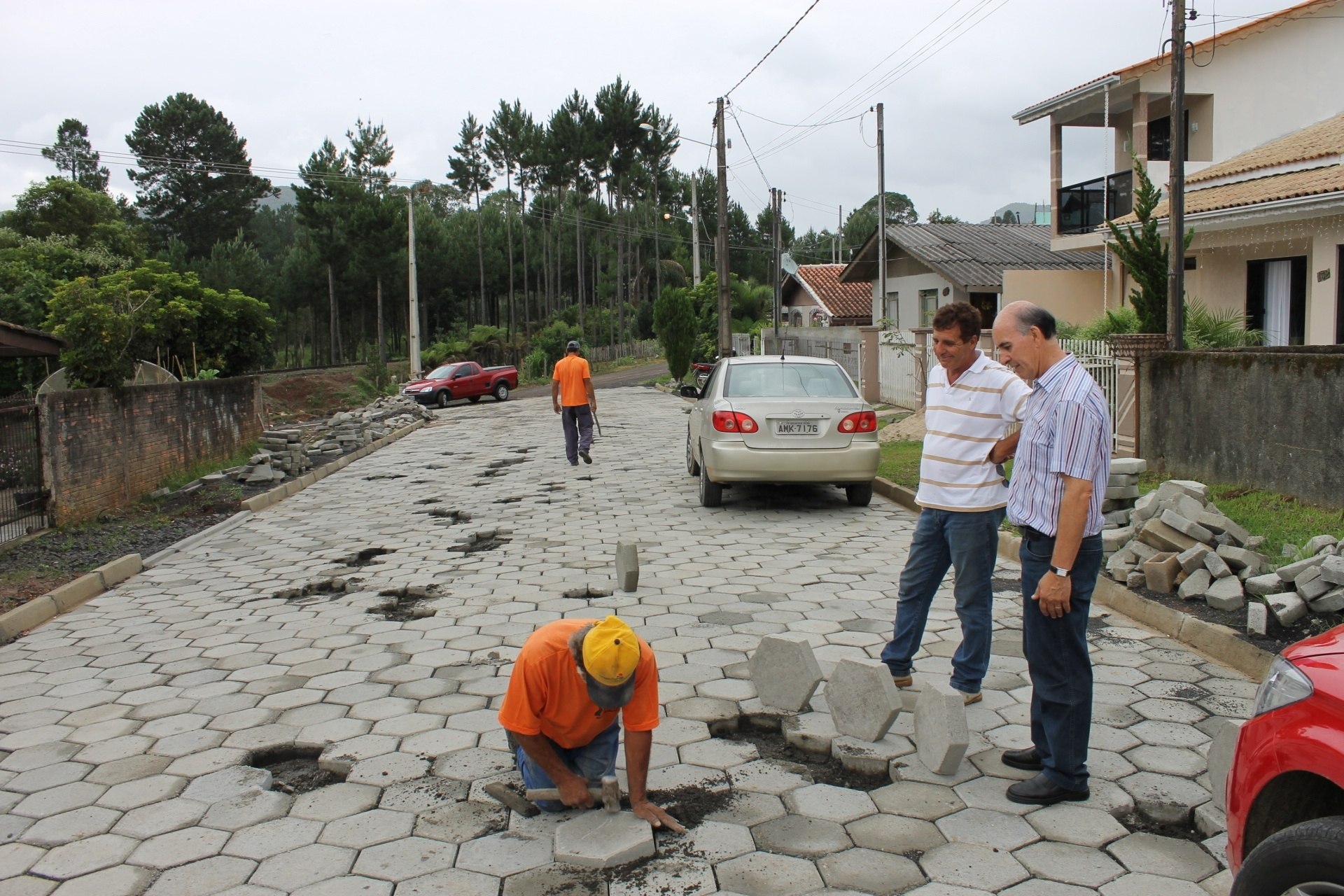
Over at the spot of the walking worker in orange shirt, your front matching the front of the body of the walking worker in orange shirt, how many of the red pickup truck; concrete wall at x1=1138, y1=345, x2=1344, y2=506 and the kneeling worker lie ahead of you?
1

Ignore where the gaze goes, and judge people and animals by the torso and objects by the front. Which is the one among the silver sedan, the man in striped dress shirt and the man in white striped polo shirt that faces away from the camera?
the silver sedan

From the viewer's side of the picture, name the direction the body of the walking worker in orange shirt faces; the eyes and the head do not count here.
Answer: away from the camera

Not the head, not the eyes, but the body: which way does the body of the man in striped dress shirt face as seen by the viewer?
to the viewer's left

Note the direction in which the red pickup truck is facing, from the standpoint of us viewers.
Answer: facing the viewer and to the left of the viewer

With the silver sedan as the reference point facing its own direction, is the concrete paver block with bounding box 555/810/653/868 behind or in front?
behind

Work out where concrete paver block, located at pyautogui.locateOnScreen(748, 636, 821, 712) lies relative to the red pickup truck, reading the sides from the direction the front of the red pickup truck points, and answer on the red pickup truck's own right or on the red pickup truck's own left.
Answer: on the red pickup truck's own left

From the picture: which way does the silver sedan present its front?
away from the camera

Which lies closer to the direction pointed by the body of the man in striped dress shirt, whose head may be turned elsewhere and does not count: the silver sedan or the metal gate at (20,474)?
the metal gate

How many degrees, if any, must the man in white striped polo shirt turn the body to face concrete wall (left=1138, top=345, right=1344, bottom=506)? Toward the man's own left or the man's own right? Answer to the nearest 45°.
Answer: approximately 180°

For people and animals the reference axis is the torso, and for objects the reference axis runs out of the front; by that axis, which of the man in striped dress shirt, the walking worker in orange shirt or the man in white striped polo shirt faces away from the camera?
the walking worker in orange shirt

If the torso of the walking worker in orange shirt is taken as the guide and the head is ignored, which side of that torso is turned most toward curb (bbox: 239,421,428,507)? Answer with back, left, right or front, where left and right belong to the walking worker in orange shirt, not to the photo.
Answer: left

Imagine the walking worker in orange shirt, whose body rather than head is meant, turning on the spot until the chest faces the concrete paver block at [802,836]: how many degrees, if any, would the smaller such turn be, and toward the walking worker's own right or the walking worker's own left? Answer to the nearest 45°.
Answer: approximately 180°

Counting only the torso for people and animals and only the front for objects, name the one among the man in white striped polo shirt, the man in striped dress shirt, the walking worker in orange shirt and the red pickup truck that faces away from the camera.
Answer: the walking worker in orange shirt

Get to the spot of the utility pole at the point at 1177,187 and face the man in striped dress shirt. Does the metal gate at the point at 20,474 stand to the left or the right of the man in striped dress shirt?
right

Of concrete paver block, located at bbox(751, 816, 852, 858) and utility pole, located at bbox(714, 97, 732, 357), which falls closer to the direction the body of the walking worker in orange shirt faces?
the utility pole

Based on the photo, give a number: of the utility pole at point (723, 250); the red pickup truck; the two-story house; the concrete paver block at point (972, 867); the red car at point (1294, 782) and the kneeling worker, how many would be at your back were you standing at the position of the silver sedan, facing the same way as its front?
3

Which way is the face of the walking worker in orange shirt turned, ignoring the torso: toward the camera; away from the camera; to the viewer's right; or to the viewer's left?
away from the camera

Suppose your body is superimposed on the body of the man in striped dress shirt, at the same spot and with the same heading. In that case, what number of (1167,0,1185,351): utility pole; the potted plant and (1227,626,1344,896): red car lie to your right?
2

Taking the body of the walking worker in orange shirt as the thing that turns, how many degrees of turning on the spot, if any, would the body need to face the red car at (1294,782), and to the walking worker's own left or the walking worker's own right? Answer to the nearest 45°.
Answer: approximately 180°
